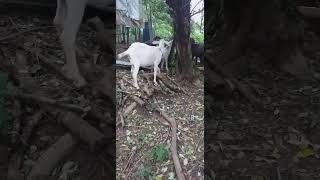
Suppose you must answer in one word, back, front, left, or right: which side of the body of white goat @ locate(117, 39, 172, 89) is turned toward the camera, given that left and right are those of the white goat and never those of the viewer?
right
